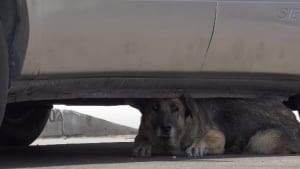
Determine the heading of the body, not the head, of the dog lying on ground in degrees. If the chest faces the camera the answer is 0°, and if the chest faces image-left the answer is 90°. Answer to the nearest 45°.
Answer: approximately 45°

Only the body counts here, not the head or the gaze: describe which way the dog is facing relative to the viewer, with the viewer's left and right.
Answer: facing the viewer and to the left of the viewer
